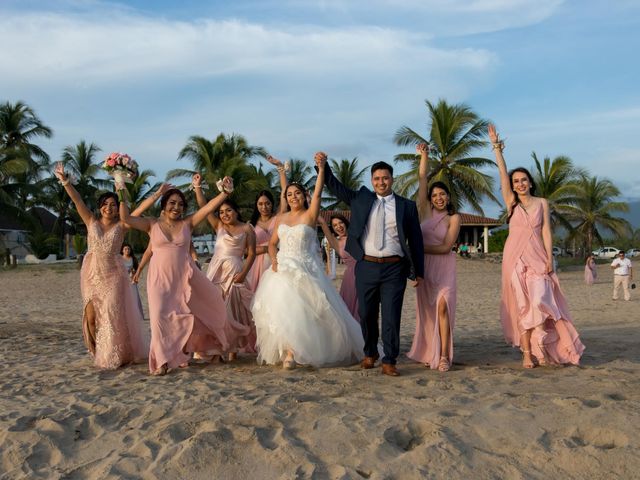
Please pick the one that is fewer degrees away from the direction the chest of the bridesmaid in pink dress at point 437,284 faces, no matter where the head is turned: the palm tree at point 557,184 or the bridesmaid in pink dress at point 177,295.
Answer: the bridesmaid in pink dress

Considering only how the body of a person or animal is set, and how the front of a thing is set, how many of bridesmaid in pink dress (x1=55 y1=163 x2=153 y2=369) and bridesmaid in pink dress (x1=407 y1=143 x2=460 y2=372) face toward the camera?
2

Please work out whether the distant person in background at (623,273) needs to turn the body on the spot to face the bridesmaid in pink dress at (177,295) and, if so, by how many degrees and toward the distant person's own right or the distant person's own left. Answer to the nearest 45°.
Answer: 0° — they already face them

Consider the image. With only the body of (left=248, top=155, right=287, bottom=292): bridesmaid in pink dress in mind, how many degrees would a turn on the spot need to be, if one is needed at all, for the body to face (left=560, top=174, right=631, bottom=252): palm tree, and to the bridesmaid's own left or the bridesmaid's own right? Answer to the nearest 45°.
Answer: approximately 135° to the bridesmaid's own left

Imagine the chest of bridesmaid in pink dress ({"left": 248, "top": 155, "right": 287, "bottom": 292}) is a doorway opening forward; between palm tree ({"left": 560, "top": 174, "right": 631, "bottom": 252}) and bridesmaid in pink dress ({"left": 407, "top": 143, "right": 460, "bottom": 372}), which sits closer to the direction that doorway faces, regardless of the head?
the bridesmaid in pink dress

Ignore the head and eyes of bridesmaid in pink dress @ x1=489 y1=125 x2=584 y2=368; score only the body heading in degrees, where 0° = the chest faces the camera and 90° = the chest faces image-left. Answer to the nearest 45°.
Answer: approximately 0°

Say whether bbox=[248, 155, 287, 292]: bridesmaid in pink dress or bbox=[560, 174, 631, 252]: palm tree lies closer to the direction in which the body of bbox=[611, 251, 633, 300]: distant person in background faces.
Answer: the bridesmaid in pink dress
